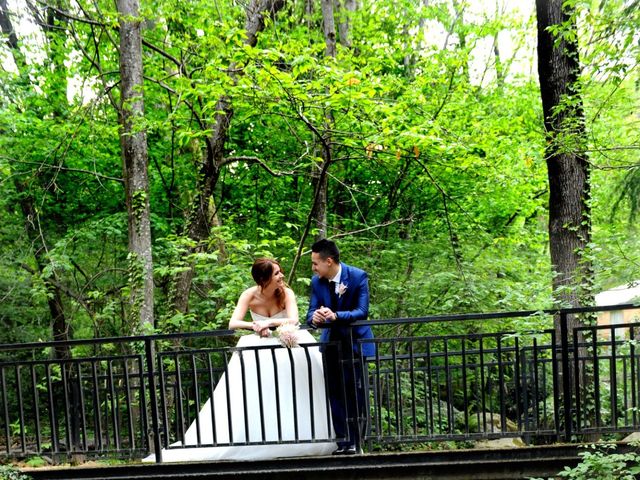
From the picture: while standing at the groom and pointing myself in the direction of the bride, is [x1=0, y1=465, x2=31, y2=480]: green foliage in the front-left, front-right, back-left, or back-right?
front-left

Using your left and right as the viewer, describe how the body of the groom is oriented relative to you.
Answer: facing the viewer and to the left of the viewer

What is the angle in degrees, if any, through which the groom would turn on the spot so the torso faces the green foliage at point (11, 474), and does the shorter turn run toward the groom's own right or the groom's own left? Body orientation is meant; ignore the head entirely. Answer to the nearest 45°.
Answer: approximately 45° to the groom's own right

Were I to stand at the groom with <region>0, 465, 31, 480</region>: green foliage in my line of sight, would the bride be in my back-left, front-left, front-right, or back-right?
front-right
